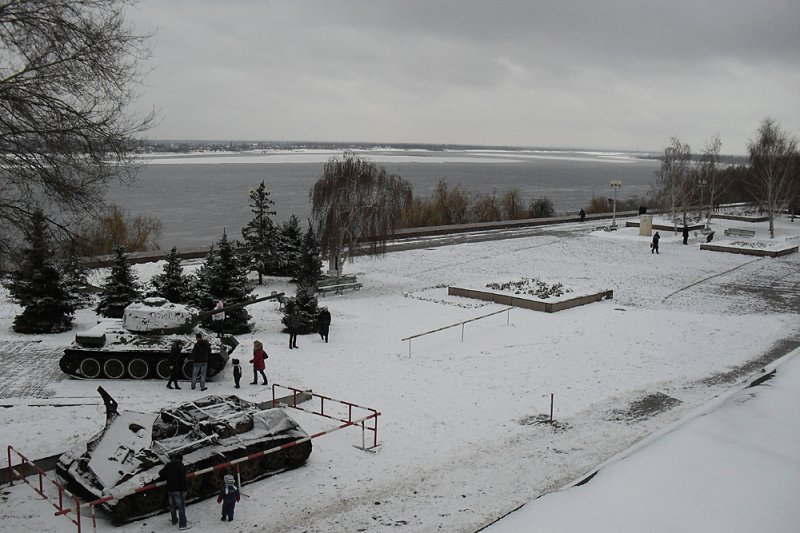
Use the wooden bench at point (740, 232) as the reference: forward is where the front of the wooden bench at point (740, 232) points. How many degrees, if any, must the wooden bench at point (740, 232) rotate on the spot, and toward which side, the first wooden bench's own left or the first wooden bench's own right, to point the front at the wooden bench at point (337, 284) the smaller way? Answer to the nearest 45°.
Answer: approximately 45° to the first wooden bench's own right

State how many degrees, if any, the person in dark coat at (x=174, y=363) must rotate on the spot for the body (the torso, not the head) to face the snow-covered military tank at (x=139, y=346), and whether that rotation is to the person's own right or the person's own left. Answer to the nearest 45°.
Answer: approximately 135° to the person's own left

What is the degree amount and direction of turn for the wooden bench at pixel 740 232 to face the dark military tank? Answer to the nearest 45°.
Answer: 0° — it already faces it

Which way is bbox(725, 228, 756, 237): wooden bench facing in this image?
toward the camera

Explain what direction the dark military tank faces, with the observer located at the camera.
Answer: facing the viewer and to the left of the viewer

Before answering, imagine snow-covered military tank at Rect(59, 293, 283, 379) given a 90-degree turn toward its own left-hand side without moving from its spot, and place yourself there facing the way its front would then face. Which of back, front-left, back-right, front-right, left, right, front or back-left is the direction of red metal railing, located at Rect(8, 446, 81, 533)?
back

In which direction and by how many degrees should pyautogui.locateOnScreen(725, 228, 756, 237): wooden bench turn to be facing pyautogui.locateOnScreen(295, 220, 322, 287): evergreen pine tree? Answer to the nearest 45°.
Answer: approximately 45° to its right

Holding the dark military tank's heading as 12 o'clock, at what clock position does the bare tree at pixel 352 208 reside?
The bare tree is roughly at 5 o'clock from the dark military tank.

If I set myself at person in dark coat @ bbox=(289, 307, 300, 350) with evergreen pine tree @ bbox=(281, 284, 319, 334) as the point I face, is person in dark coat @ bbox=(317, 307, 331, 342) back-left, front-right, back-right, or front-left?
front-right

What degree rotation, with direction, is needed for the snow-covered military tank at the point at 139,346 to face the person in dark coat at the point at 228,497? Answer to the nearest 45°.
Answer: approximately 90° to its right

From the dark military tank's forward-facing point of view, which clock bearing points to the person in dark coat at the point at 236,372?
The person in dark coat is roughly at 5 o'clock from the dark military tank.
